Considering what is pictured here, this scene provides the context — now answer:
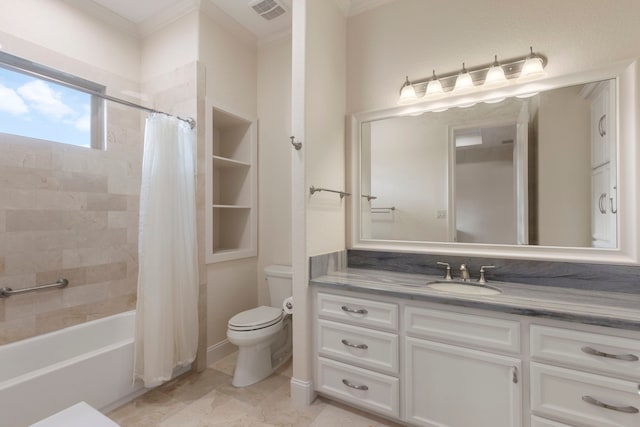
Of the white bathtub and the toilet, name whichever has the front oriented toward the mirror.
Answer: the white bathtub

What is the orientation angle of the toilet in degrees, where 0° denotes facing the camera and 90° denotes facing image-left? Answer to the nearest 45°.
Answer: approximately 45°

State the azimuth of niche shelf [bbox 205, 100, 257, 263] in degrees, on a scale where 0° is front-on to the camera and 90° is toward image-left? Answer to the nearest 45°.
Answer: approximately 315°

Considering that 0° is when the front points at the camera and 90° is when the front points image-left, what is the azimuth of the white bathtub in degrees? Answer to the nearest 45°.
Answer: approximately 315°
